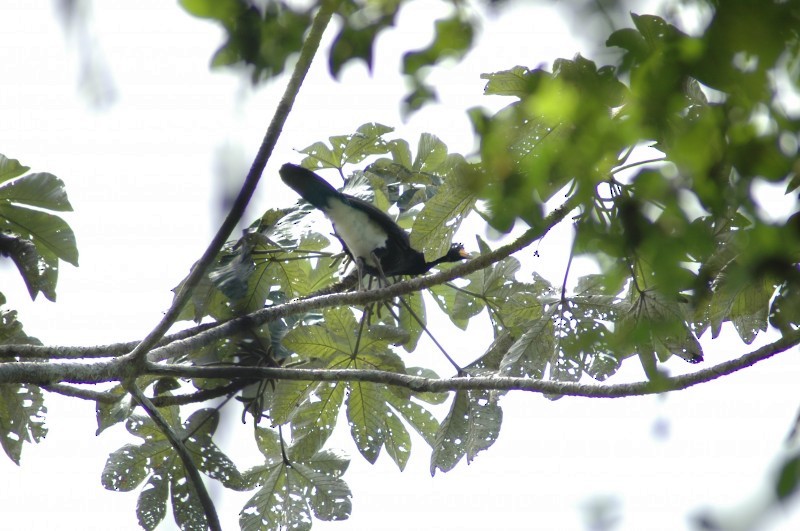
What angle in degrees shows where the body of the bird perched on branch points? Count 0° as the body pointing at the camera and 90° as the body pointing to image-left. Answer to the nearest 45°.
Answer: approximately 270°
